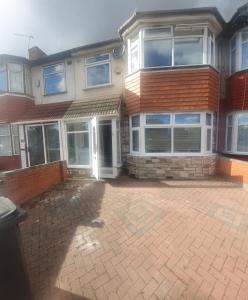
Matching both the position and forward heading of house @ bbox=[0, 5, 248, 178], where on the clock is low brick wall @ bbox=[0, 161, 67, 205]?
The low brick wall is roughly at 2 o'clock from the house.

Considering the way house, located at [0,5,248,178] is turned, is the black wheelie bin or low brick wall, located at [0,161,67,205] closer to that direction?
the black wheelie bin

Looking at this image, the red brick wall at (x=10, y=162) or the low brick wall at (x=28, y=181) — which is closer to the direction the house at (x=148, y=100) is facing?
the low brick wall

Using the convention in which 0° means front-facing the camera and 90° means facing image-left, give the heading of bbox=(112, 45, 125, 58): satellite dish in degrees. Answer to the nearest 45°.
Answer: approximately 45°

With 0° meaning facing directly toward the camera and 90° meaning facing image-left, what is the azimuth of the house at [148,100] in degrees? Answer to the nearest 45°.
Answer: approximately 0°
